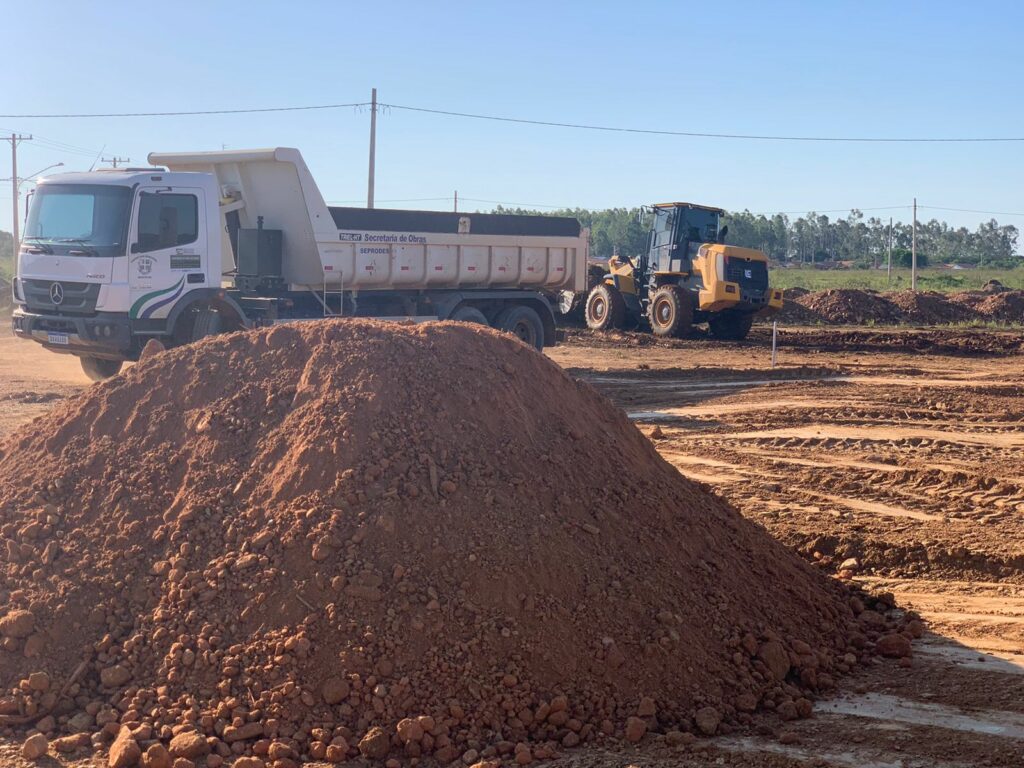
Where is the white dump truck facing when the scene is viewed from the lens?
facing the viewer and to the left of the viewer

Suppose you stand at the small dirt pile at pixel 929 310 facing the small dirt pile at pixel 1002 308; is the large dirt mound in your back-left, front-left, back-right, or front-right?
back-right

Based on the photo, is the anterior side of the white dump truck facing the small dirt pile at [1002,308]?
no

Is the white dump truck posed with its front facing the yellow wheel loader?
no

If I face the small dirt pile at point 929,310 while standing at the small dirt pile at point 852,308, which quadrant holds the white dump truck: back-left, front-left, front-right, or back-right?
back-right

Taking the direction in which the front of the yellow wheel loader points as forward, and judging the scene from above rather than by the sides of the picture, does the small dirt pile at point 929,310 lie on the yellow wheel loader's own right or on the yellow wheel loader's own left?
on the yellow wheel loader's own right

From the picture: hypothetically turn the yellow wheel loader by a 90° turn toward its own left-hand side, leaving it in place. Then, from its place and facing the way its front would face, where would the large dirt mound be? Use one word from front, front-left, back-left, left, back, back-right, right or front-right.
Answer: front-left

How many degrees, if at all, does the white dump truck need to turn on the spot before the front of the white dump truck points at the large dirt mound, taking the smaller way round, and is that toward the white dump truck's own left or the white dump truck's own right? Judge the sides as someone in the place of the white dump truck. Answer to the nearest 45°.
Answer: approximately 45° to the white dump truck's own left

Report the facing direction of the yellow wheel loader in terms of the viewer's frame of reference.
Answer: facing away from the viewer and to the left of the viewer

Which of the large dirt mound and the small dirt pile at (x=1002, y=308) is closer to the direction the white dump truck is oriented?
the large dirt mound

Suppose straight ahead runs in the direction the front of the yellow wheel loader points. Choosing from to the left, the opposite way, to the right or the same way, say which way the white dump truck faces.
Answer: to the left

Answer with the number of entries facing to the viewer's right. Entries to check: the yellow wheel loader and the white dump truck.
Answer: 0

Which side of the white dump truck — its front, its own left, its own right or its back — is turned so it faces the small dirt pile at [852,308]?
back

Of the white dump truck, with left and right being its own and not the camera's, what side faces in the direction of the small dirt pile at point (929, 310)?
back

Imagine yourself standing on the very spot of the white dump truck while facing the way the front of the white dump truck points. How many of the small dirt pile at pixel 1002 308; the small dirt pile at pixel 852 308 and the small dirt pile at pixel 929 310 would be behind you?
3
